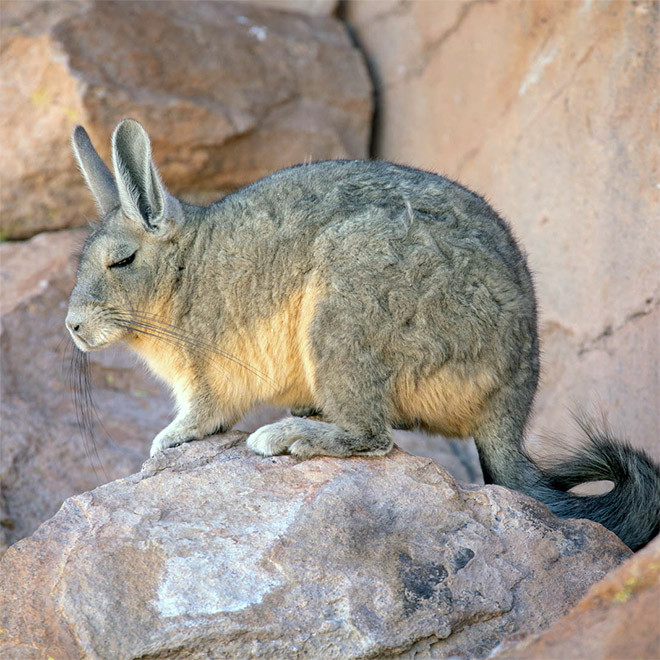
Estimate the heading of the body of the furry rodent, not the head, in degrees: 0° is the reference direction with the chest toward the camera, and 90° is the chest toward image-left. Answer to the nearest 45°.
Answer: approximately 90°

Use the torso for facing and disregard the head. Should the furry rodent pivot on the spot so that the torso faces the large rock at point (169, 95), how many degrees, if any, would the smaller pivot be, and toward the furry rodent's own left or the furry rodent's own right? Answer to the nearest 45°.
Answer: approximately 45° to the furry rodent's own right

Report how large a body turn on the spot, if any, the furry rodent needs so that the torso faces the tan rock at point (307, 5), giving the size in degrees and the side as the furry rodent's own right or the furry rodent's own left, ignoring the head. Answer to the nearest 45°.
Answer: approximately 90° to the furry rodent's own right
